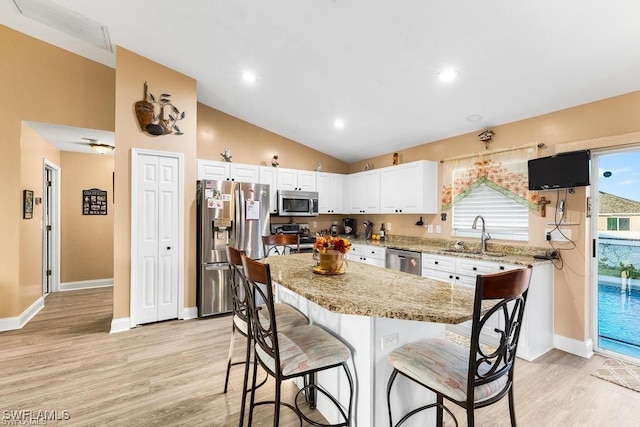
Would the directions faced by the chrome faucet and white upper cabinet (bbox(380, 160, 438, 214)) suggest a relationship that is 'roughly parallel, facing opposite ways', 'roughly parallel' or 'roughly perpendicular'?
roughly parallel

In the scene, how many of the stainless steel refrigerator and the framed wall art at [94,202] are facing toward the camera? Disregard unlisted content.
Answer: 2

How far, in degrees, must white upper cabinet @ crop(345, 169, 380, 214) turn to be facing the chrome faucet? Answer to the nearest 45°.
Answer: approximately 90° to its left

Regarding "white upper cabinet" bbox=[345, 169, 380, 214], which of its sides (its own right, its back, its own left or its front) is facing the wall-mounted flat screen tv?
left

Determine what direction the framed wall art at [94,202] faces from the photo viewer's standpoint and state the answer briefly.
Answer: facing the viewer

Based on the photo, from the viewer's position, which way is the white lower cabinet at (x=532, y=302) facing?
facing the viewer and to the left of the viewer

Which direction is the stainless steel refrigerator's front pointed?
toward the camera

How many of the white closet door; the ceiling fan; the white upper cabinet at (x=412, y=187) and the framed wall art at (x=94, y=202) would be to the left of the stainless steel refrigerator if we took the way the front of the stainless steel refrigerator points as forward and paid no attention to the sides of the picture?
1

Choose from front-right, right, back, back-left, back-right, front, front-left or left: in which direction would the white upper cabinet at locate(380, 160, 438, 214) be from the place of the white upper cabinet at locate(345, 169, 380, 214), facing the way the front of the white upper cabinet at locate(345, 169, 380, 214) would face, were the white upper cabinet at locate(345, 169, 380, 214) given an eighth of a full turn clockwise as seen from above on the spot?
back-left

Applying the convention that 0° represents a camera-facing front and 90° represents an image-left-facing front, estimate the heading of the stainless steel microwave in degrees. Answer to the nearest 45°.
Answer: approximately 315°

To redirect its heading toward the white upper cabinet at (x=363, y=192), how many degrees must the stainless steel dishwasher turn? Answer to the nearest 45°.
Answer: approximately 90° to its right

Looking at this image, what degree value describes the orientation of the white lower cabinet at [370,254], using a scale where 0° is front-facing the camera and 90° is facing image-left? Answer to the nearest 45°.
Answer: approximately 45°

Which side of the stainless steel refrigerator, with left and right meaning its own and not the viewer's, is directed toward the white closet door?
right

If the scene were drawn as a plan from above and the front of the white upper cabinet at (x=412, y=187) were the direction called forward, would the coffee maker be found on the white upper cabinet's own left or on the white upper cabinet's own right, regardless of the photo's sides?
on the white upper cabinet's own right

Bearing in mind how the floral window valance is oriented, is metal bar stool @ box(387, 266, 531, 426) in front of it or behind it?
in front

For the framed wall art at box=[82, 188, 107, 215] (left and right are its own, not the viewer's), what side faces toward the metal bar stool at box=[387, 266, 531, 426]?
front

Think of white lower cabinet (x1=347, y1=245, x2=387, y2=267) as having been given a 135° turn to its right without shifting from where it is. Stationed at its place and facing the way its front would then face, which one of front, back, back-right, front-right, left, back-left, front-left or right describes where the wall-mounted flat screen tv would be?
back-right
